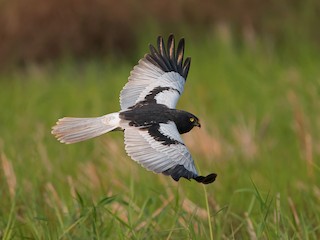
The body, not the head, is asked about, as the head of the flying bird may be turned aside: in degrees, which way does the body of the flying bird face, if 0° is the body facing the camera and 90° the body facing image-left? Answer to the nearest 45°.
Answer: approximately 270°
